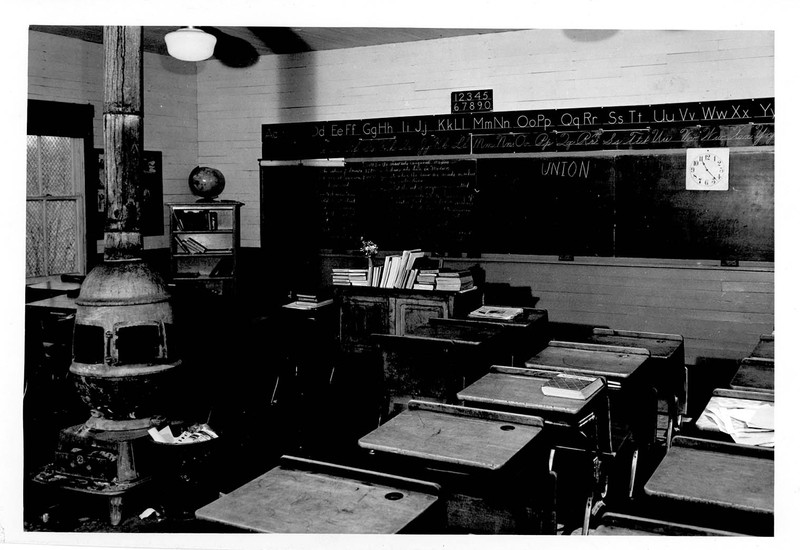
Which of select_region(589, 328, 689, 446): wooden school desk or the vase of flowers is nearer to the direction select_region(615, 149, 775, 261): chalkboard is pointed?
the wooden school desk

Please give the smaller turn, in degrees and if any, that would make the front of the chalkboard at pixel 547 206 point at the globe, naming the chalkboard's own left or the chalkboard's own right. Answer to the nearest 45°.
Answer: approximately 90° to the chalkboard's own right

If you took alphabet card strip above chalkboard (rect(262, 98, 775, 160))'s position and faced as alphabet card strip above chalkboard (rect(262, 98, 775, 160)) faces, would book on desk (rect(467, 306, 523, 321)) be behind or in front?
in front

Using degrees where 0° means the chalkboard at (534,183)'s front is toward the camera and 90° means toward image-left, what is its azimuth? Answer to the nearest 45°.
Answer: approximately 0°

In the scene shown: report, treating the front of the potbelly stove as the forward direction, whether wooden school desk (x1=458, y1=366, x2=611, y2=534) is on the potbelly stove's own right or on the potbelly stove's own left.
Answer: on the potbelly stove's own left

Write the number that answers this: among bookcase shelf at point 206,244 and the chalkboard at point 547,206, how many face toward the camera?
2

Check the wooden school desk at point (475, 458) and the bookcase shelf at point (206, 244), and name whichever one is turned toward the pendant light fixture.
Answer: the bookcase shelf

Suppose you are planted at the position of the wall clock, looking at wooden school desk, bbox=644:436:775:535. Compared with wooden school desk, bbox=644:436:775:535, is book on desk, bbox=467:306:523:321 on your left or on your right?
right

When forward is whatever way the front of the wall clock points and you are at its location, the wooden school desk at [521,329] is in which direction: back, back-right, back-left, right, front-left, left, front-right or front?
front-right
